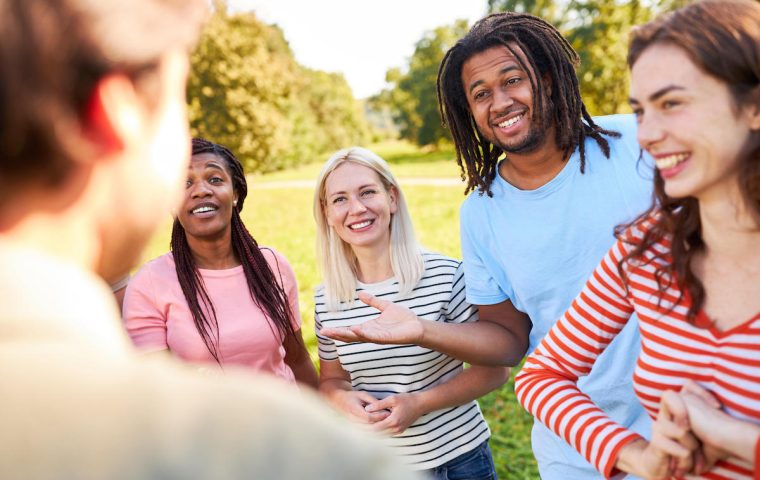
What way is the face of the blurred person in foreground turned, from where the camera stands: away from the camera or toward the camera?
away from the camera

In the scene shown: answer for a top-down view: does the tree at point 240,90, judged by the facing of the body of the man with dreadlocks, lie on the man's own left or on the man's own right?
on the man's own right

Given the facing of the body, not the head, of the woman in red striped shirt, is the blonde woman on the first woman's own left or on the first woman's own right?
on the first woman's own right

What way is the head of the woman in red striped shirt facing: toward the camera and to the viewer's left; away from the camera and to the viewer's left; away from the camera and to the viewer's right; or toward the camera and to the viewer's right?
toward the camera and to the viewer's left

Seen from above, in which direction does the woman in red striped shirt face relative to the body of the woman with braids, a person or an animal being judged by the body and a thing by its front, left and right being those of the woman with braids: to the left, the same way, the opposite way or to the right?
to the right

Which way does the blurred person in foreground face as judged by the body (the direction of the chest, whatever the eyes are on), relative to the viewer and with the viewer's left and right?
facing away from the viewer and to the right of the viewer

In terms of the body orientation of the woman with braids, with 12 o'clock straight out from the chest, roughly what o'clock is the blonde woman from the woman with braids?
The blonde woman is roughly at 10 o'clock from the woman with braids.

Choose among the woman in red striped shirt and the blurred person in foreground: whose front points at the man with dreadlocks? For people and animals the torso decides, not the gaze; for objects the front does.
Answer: the blurred person in foreground

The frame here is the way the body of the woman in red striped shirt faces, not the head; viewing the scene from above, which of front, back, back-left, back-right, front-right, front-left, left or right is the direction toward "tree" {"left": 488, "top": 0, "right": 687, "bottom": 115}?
back-right

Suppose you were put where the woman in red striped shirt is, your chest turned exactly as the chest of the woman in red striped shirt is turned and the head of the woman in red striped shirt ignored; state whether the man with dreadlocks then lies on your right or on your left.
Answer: on your right

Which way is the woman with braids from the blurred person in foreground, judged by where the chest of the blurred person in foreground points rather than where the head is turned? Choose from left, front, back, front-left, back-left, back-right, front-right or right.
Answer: front-left

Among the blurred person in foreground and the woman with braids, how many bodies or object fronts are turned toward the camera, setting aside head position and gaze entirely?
1

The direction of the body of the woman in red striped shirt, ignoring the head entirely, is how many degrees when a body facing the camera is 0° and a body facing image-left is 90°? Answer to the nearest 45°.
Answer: approximately 45°
